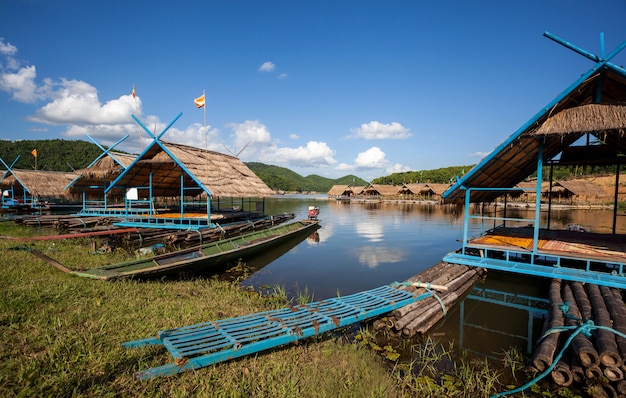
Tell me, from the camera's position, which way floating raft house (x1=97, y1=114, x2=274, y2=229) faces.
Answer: facing the viewer and to the left of the viewer

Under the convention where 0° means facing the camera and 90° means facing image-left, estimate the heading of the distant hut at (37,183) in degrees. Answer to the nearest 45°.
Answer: approximately 45°

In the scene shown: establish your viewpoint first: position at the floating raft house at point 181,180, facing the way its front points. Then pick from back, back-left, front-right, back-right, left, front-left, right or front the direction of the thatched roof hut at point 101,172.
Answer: right

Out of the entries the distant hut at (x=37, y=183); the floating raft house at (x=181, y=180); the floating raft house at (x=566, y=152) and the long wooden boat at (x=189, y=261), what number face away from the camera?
0

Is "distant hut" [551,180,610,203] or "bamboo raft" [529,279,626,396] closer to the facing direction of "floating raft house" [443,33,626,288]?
the bamboo raft

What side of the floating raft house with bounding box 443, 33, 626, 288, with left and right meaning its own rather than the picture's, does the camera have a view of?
front

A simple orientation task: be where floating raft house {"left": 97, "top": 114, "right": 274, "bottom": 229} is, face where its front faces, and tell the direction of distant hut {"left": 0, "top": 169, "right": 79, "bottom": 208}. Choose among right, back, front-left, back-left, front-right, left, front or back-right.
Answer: right
